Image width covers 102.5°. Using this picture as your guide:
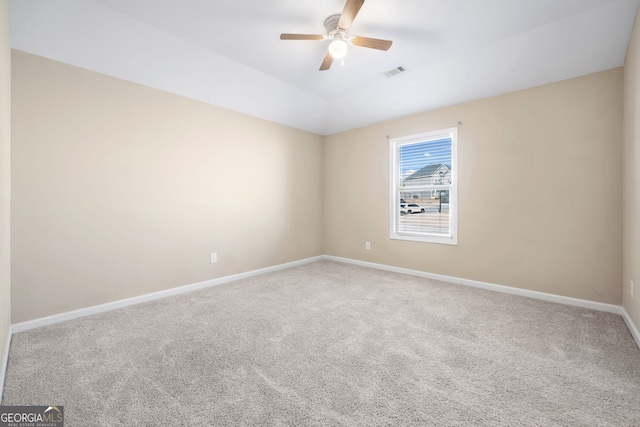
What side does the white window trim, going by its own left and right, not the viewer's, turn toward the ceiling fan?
front

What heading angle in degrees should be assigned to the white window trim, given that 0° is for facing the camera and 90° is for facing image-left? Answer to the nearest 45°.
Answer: approximately 45°
